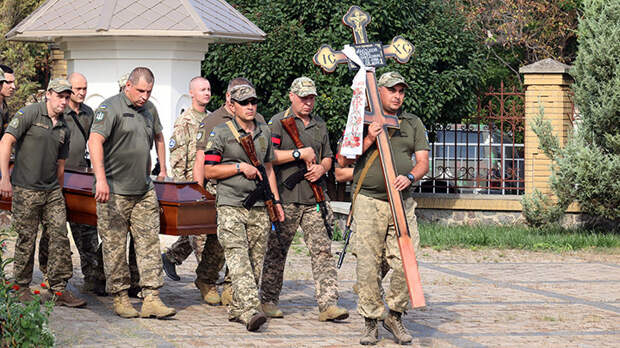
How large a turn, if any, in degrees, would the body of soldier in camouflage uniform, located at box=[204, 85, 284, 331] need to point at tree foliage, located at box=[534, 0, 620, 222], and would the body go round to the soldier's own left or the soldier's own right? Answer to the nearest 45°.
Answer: approximately 90° to the soldier's own left

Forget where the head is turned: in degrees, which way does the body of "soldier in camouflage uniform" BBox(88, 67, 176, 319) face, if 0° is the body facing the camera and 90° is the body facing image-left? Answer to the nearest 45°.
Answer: approximately 315°

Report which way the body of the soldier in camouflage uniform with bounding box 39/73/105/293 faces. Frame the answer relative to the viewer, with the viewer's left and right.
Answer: facing the viewer and to the right of the viewer

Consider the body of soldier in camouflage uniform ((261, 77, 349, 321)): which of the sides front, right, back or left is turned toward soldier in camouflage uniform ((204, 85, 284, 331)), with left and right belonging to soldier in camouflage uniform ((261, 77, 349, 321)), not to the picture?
right

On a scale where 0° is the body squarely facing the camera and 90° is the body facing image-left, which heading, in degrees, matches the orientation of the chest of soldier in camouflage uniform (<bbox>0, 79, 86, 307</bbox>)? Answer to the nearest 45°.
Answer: approximately 315°
